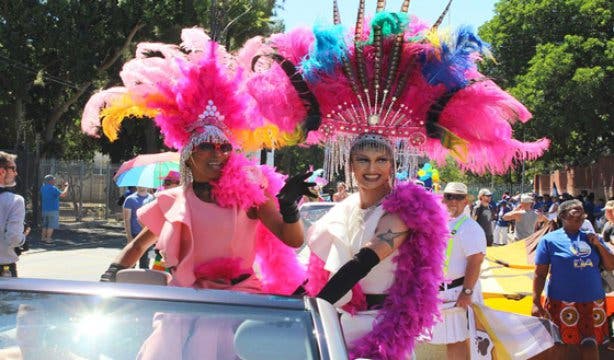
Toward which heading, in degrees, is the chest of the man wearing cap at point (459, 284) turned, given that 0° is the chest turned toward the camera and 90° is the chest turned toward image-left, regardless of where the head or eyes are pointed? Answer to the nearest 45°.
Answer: approximately 45°

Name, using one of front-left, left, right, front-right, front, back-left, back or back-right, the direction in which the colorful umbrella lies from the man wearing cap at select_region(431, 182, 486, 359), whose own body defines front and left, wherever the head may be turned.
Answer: right

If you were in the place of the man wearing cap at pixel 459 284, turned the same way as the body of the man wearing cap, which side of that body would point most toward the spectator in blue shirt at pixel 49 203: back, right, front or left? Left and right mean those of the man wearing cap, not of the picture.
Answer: right

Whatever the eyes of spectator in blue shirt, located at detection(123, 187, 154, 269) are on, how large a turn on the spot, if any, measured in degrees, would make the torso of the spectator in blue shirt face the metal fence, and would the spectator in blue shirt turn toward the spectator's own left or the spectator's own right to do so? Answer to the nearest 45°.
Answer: approximately 180°

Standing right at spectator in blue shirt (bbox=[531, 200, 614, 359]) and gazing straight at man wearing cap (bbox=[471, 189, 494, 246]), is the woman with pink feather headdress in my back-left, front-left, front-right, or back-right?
back-left

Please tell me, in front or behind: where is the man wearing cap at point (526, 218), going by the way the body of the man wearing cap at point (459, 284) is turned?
behind

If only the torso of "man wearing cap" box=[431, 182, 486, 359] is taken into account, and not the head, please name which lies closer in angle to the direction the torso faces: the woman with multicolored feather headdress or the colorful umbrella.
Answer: the woman with multicolored feather headdress

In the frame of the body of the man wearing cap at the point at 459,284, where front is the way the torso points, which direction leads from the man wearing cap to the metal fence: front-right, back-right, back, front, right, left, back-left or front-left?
right

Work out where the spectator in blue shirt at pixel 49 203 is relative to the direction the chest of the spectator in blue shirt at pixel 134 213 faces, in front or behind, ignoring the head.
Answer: behind

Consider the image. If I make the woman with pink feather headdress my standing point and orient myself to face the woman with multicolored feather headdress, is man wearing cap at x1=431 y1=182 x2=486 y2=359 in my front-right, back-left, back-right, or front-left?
front-left
